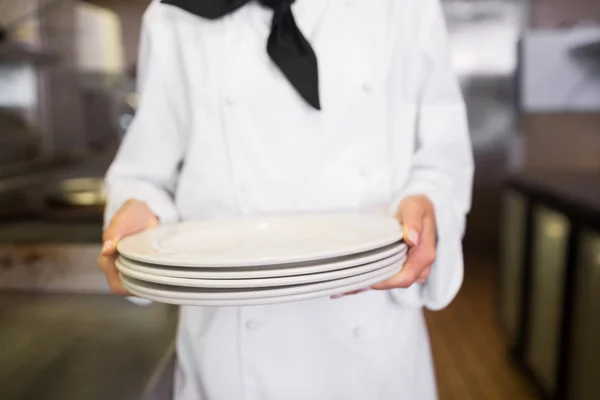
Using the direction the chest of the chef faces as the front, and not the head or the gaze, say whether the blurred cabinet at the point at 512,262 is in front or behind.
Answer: behind

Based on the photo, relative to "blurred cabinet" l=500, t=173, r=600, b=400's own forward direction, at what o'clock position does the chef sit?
The chef is roughly at 11 o'clock from the blurred cabinet.

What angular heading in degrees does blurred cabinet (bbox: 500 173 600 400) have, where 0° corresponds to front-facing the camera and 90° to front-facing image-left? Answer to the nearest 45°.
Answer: approximately 45°

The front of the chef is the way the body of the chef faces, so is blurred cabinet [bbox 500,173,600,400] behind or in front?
behind

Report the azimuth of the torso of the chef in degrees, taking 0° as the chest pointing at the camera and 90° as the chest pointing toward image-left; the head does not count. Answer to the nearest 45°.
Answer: approximately 0°

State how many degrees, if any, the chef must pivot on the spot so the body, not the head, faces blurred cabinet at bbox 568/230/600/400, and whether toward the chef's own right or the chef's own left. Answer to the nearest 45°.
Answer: approximately 135° to the chef's own left

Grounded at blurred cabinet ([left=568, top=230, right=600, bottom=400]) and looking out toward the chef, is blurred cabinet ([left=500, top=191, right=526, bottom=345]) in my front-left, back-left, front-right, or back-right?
back-right
